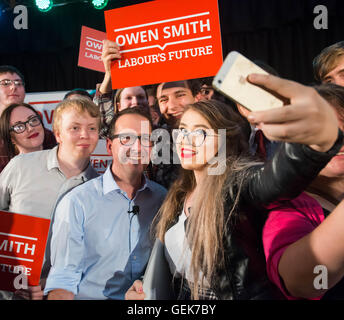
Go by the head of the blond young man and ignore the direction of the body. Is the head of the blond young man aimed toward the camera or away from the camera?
toward the camera

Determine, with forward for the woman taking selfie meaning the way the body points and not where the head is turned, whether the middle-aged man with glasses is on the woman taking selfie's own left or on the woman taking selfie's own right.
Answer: on the woman taking selfie's own right

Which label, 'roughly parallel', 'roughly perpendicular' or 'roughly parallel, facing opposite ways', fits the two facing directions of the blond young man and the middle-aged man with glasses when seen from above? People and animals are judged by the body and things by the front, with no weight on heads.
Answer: roughly parallel

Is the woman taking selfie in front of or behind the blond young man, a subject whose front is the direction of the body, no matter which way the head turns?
in front

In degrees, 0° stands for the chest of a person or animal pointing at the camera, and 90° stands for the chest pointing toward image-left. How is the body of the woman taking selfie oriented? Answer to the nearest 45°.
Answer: approximately 45°

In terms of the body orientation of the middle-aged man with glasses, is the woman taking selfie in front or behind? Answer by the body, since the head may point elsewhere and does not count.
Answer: in front

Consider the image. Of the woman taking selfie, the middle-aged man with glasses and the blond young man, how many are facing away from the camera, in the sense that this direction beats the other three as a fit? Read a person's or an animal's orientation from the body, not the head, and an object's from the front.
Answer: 0

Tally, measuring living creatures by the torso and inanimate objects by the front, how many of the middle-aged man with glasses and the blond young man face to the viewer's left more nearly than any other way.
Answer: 0

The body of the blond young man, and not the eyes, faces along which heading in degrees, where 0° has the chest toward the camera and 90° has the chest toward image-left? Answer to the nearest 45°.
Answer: approximately 315°

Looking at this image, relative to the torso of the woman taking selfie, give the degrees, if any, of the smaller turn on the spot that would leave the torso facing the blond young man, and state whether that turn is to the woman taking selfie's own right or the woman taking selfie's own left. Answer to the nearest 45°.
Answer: approximately 90° to the woman taking selfie's own right
